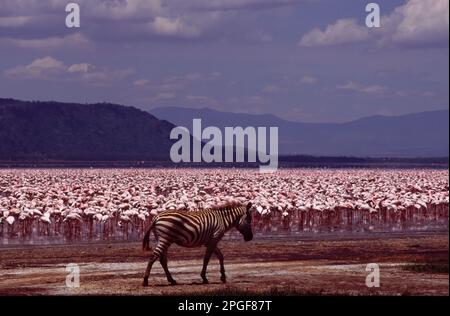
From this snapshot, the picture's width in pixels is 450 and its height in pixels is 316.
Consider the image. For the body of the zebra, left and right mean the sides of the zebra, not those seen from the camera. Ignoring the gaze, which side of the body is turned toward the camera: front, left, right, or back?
right
